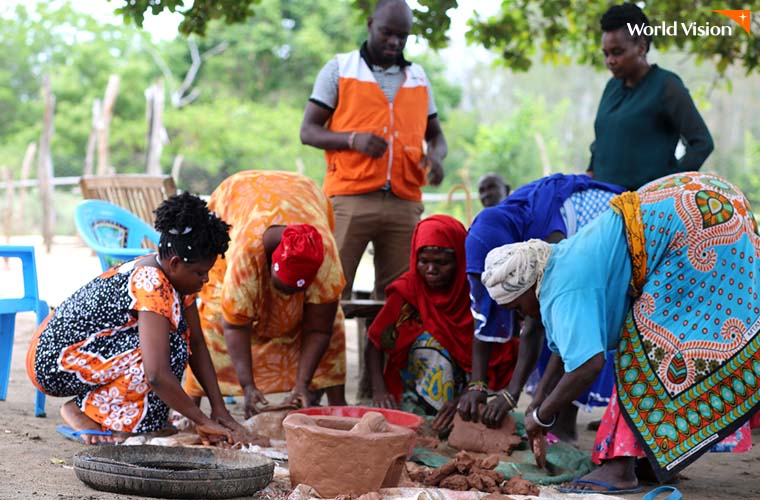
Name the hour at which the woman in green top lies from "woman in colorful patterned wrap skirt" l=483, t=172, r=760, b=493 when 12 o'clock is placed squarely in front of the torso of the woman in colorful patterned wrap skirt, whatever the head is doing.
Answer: The woman in green top is roughly at 3 o'clock from the woman in colorful patterned wrap skirt.

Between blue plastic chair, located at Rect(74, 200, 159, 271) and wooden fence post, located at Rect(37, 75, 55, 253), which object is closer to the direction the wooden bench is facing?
the blue plastic chair

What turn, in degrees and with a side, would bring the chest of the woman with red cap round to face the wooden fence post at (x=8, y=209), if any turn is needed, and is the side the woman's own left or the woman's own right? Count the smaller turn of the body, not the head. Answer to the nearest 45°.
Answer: approximately 180°

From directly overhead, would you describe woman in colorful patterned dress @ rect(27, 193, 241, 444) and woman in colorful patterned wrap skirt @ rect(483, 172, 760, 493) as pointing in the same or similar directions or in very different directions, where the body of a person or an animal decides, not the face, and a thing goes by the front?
very different directions

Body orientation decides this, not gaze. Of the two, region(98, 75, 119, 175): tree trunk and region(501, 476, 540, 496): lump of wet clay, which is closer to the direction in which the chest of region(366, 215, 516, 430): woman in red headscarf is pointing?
the lump of wet clay

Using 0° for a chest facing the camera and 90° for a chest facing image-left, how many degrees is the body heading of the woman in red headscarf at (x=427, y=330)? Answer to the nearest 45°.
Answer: approximately 0°

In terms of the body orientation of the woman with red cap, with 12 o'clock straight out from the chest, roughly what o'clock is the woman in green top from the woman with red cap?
The woman in green top is roughly at 9 o'clock from the woman with red cap.

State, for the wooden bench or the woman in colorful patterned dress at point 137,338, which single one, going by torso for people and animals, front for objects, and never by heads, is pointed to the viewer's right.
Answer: the woman in colorful patterned dress

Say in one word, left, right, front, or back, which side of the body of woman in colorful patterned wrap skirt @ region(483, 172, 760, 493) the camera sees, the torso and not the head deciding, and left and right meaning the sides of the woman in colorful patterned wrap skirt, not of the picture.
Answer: left

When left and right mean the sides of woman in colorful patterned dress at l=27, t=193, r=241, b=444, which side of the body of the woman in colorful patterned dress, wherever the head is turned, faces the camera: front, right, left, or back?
right

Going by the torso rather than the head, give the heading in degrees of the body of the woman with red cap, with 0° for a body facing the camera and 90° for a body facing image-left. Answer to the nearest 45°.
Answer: approximately 0°

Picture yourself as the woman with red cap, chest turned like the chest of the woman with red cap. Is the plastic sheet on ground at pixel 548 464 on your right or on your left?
on your left

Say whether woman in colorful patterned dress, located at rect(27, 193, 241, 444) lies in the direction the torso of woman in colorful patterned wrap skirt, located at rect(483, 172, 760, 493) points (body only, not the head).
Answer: yes
